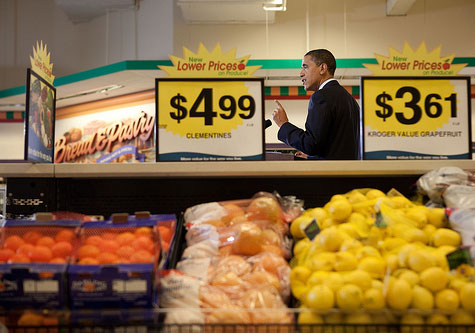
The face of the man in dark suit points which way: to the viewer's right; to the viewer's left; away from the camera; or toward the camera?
to the viewer's left

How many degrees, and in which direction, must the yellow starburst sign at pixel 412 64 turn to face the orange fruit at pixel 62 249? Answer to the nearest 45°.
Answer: approximately 45° to its right

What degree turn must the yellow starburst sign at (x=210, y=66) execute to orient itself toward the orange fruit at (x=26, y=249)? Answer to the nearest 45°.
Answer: approximately 45° to its right

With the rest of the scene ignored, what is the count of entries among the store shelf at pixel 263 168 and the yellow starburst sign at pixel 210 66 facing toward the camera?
2

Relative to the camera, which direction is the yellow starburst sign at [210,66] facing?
toward the camera

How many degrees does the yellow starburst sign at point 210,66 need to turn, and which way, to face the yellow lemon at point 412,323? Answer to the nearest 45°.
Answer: approximately 45° to its left

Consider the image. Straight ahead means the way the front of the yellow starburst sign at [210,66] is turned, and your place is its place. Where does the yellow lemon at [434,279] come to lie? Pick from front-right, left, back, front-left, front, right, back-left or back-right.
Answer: front-left

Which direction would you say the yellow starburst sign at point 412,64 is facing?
toward the camera

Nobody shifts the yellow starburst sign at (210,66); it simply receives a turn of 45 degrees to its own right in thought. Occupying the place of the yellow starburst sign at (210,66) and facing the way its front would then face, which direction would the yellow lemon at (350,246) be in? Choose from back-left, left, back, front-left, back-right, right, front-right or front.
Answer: left

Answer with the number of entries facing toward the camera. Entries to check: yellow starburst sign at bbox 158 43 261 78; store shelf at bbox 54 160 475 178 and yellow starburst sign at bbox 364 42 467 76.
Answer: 3
